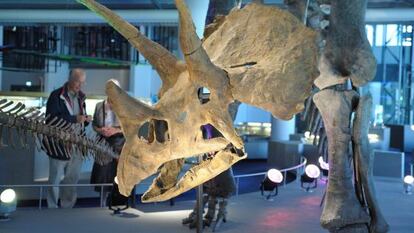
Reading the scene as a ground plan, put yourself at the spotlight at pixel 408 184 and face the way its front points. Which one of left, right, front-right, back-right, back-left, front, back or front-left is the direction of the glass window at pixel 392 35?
back

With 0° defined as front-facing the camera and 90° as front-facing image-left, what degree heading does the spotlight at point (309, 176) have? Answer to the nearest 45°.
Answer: approximately 315°

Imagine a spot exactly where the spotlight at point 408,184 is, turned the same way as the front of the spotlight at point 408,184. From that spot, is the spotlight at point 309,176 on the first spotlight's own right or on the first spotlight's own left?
on the first spotlight's own right

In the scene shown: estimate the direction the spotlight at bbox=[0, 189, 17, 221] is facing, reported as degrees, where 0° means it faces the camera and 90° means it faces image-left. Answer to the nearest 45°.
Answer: approximately 0°

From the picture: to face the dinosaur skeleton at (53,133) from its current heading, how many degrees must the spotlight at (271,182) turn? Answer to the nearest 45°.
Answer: approximately 90° to its right

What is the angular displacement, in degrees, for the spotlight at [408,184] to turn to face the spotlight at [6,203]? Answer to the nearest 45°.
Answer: approximately 45° to its right

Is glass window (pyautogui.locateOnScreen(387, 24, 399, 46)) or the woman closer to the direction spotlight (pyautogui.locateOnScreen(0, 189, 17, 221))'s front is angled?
the woman

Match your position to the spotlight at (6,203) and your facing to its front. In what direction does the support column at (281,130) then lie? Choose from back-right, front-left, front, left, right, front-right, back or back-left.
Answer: back-left

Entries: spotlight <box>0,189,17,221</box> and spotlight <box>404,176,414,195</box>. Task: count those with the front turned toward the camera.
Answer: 2

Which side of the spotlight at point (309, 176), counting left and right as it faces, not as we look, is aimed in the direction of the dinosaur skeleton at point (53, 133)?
right

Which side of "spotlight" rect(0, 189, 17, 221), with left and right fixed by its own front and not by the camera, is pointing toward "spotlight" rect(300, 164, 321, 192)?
left
